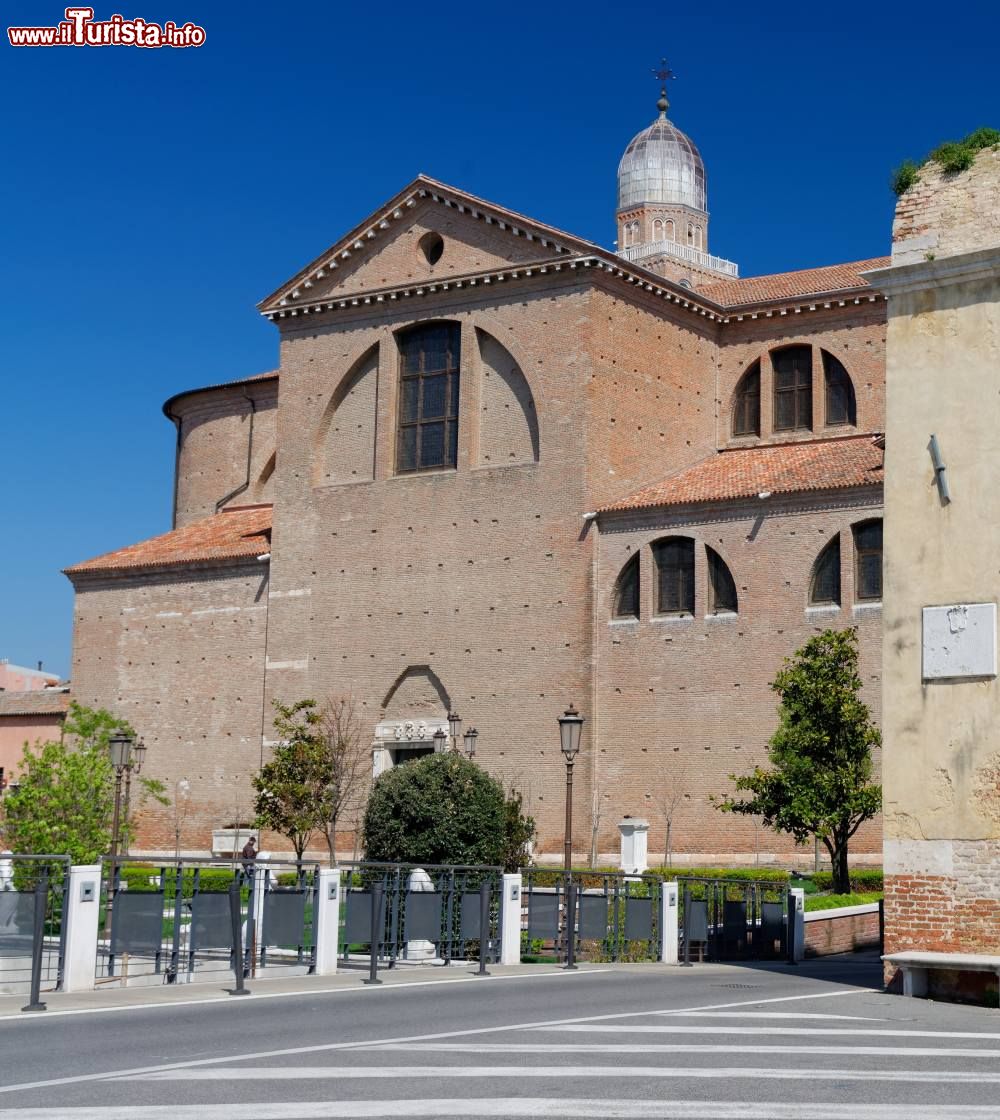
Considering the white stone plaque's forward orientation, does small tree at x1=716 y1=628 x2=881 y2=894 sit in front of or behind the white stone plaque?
behind

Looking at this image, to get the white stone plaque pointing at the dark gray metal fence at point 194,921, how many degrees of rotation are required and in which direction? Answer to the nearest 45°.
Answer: approximately 90° to its right

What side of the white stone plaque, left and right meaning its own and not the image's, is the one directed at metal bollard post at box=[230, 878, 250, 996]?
right

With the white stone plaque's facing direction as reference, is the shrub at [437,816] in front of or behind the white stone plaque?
behind

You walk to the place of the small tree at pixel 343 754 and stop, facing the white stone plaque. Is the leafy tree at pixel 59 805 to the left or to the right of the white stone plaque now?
right

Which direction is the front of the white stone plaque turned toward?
toward the camera

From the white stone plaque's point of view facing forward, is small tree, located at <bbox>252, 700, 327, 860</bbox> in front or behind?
behind

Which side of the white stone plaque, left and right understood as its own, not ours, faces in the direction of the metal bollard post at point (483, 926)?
right

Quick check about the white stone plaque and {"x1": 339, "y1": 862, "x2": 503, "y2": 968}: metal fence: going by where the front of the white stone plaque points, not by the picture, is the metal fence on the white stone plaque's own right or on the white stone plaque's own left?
on the white stone plaque's own right

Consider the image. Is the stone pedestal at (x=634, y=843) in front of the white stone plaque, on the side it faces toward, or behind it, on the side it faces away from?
behind

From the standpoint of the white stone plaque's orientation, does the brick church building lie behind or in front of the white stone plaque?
behind
